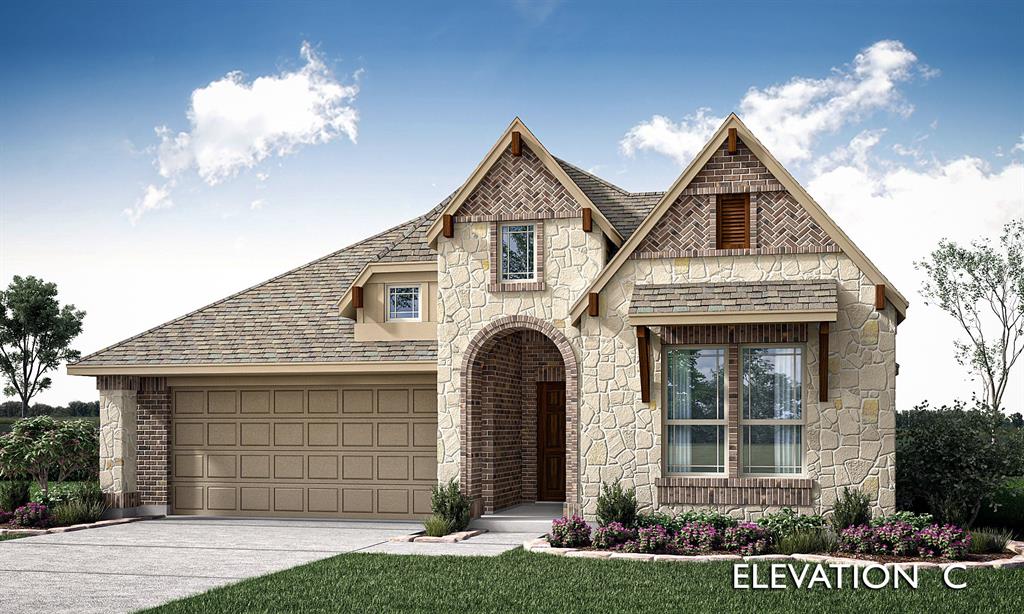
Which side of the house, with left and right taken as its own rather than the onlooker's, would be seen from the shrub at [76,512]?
right

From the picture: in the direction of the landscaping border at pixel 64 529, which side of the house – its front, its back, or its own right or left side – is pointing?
right

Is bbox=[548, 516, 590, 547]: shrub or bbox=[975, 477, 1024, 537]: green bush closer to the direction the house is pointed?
the shrub

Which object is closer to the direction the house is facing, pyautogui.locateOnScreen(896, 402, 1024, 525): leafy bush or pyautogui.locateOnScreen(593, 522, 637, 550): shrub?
the shrub

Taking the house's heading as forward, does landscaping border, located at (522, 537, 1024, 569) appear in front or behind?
in front

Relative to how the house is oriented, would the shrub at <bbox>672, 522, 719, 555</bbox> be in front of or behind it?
in front

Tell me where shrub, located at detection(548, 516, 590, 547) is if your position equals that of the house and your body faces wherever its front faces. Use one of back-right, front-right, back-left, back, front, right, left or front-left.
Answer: front

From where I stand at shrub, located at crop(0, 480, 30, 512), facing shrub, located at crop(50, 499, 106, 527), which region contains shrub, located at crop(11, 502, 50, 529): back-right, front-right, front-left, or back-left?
front-right

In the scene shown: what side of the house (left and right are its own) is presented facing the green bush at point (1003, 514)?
left

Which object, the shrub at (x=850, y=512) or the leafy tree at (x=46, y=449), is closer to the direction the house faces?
the shrub

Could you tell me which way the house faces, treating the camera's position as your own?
facing the viewer

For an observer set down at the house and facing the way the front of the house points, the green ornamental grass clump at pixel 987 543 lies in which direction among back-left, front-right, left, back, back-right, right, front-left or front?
front-left
